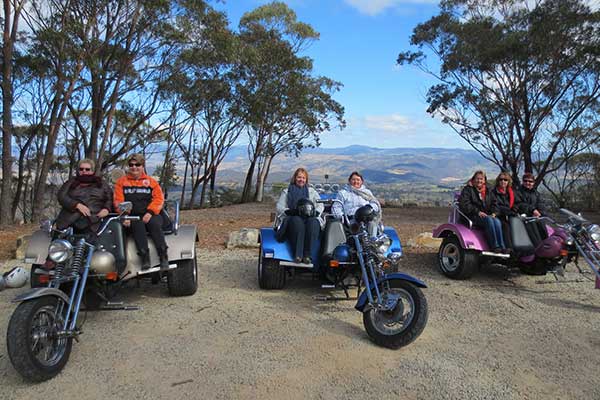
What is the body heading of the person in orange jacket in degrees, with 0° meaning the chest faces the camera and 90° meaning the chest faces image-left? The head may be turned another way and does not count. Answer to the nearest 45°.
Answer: approximately 0°

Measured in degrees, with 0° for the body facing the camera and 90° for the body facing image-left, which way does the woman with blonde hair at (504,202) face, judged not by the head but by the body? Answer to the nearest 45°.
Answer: approximately 0°

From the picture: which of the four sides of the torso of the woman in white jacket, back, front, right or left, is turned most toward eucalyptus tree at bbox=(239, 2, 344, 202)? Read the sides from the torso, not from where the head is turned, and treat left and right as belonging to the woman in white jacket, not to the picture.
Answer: back

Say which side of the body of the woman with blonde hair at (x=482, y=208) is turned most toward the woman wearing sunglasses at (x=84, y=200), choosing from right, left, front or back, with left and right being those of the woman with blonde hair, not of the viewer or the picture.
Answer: right

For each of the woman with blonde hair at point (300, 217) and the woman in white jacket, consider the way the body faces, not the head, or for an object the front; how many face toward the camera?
2
